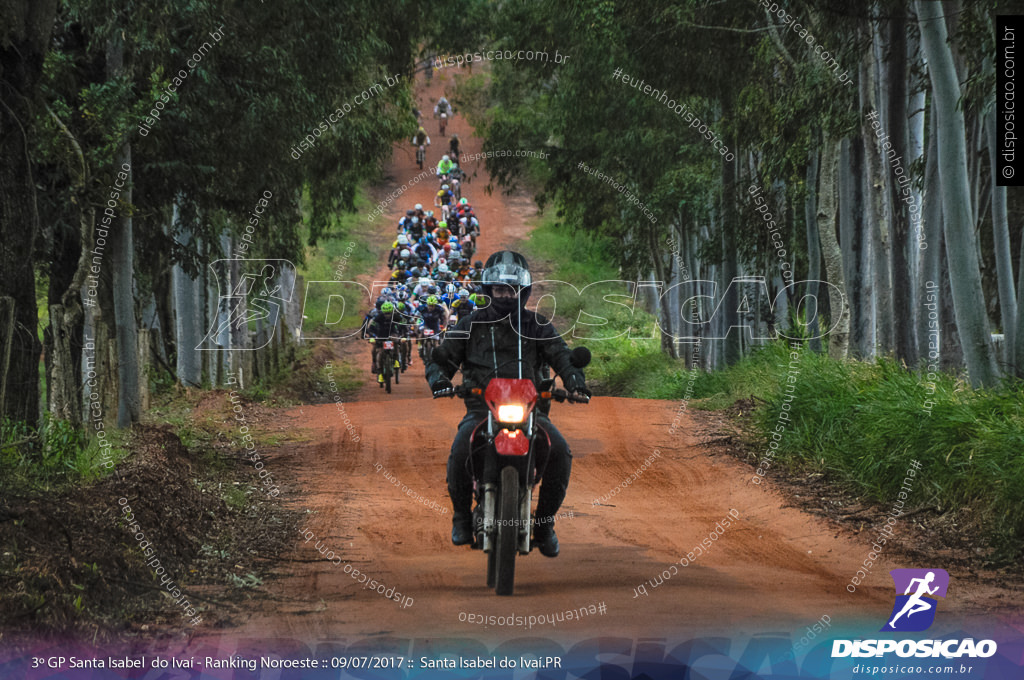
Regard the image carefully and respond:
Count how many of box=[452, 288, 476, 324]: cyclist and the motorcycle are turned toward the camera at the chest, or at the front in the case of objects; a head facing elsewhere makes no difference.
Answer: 2

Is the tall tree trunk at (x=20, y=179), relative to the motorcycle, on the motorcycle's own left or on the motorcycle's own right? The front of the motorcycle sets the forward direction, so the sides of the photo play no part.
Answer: on the motorcycle's own right

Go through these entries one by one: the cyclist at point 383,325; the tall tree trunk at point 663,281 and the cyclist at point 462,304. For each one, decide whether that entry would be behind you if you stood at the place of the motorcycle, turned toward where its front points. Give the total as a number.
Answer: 3

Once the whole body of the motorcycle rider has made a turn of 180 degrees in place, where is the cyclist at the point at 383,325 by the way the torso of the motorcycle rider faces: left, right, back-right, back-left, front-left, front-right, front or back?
front

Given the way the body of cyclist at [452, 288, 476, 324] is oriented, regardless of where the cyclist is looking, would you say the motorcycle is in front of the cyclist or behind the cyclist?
in front

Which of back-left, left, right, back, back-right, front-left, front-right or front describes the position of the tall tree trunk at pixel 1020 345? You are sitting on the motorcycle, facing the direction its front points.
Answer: back-left

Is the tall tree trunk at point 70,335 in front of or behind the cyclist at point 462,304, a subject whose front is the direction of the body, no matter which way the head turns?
in front

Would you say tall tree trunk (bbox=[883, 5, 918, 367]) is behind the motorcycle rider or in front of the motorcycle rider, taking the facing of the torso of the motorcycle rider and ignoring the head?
behind

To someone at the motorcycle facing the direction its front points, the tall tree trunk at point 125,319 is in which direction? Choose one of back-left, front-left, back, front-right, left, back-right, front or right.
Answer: back-right

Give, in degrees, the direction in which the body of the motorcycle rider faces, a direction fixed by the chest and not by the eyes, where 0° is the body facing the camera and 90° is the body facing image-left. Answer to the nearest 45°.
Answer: approximately 0°

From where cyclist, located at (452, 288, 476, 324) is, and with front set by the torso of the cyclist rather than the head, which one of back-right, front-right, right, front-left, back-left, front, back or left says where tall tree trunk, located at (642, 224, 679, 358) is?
back-left

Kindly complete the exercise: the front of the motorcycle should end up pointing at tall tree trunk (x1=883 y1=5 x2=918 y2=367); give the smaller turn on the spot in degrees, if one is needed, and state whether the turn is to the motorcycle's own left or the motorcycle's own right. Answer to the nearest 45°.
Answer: approximately 135° to the motorcycle's own left
